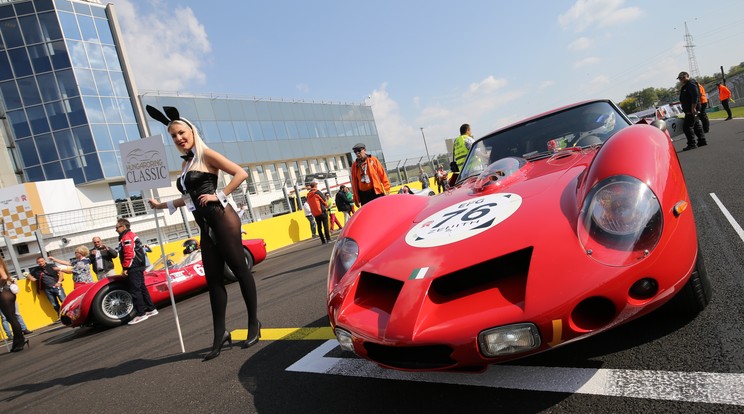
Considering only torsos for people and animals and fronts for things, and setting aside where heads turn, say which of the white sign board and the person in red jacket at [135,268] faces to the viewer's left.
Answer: the person in red jacket

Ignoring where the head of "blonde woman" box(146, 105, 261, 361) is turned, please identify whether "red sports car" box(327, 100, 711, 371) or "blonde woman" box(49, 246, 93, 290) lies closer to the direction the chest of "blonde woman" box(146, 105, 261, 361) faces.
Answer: the red sports car

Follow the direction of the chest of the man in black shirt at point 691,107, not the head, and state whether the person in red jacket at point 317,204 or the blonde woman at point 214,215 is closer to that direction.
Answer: the person in red jacket

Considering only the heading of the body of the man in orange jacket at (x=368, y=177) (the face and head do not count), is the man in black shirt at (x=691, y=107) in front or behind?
behind

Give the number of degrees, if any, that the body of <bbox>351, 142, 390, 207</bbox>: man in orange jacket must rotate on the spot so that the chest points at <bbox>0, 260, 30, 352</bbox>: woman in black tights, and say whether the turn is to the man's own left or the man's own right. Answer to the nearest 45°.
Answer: approximately 45° to the man's own right

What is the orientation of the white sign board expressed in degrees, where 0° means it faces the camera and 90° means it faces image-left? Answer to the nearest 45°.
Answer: approximately 0°

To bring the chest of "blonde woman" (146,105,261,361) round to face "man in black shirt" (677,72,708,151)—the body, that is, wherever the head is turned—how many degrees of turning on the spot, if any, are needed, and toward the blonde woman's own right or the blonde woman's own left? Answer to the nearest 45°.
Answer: approximately 135° to the blonde woman's own left

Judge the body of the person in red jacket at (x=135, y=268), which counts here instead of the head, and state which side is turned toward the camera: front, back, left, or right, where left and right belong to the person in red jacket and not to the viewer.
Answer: left

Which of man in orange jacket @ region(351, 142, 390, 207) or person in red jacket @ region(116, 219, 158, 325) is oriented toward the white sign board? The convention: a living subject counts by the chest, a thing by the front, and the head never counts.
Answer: the man in orange jacket

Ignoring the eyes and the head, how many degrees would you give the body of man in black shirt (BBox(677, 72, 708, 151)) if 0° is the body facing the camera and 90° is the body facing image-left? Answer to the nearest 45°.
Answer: approximately 90°
